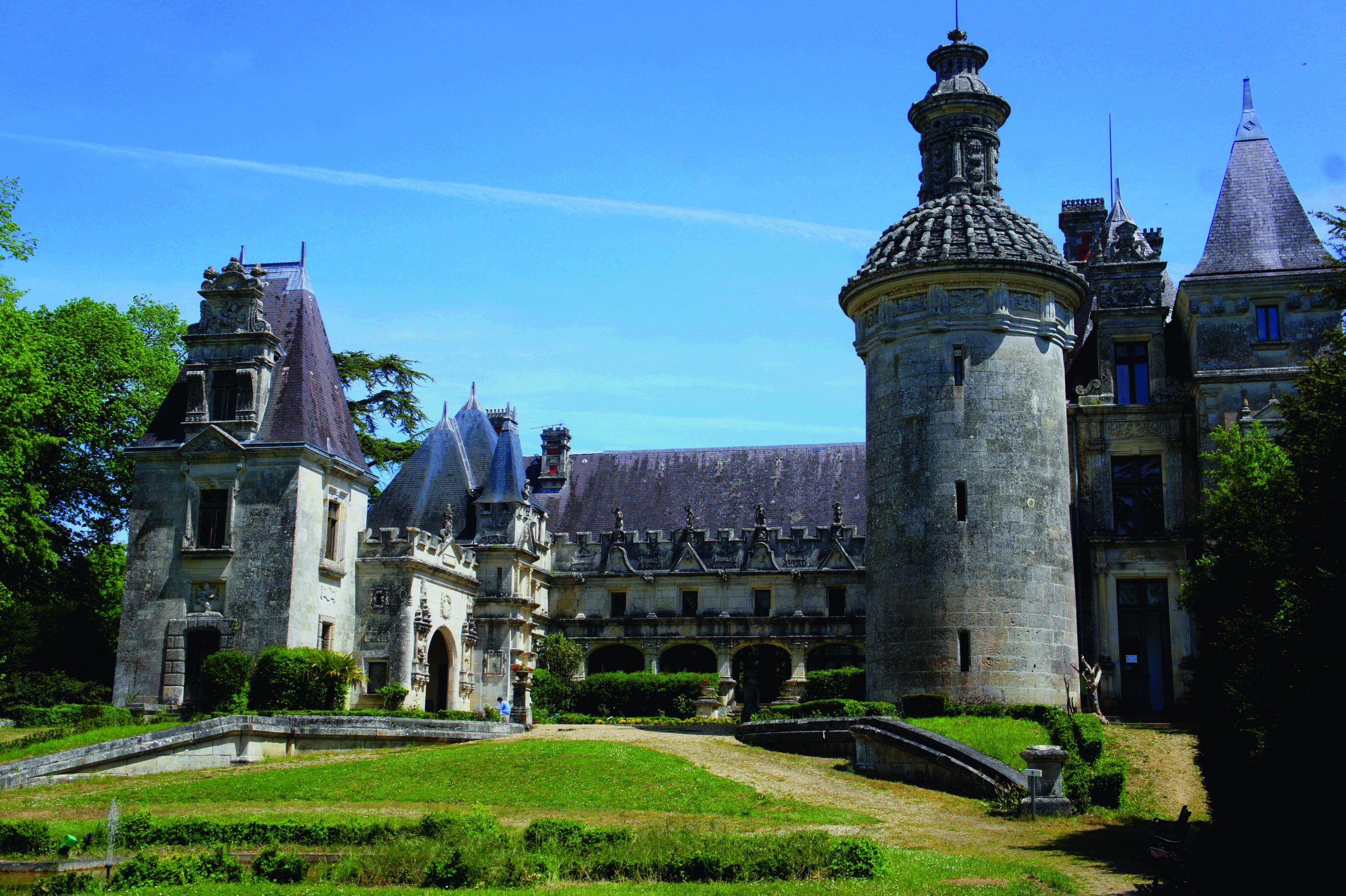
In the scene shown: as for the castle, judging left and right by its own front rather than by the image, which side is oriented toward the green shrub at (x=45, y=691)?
right

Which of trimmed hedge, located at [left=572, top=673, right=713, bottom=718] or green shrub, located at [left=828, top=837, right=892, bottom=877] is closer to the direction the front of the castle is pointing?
the green shrub

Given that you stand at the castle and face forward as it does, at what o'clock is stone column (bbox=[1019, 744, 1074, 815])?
The stone column is roughly at 12 o'clock from the castle.

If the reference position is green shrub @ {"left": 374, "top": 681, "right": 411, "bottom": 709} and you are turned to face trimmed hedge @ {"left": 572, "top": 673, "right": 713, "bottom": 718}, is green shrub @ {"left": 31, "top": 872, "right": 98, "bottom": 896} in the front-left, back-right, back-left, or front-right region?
back-right

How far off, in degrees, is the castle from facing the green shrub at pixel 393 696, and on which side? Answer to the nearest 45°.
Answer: approximately 90° to its right

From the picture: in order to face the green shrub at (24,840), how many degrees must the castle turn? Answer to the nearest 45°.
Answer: approximately 45° to its right

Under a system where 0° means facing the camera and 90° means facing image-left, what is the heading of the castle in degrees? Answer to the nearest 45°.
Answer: approximately 0°

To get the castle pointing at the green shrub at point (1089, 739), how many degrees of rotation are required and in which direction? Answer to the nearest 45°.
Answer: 0° — it already faces it
